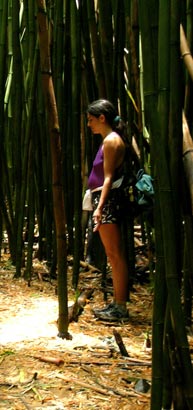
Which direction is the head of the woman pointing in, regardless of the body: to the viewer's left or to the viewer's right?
to the viewer's left

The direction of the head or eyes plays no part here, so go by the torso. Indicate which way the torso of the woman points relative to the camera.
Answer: to the viewer's left
